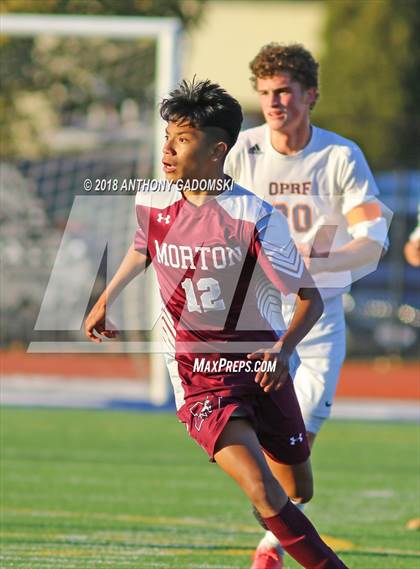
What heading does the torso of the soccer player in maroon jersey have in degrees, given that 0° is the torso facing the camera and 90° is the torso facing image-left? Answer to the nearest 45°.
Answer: approximately 45°

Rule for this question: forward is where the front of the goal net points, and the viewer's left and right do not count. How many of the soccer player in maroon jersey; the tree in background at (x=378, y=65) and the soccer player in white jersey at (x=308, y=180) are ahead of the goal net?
2

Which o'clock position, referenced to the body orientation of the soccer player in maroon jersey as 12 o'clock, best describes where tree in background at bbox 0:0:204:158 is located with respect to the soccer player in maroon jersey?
The tree in background is roughly at 4 o'clock from the soccer player in maroon jersey.

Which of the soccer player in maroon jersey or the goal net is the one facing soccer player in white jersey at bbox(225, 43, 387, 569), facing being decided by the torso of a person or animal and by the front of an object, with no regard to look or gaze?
the goal net

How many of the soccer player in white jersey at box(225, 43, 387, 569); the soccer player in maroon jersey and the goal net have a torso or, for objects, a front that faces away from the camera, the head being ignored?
0

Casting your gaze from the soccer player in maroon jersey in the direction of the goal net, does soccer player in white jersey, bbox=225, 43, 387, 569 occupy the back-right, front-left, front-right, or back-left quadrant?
front-right

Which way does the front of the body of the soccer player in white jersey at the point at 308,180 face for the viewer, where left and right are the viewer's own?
facing the viewer and to the left of the viewer

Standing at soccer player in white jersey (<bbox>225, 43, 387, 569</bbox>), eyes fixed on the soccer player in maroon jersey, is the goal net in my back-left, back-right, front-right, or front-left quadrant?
back-right

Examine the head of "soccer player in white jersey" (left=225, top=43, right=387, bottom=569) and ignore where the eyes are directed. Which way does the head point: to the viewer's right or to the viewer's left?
to the viewer's left

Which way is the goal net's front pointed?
toward the camera

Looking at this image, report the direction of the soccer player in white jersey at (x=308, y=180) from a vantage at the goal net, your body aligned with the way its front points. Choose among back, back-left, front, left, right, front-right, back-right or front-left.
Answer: front

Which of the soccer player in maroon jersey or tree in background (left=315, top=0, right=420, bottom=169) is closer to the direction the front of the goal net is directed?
the soccer player in maroon jersey

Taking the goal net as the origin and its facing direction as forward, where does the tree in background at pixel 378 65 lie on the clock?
The tree in background is roughly at 7 o'clock from the goal net.

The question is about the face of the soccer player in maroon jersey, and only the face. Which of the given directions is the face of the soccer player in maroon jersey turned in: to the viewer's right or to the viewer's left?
to the viewer's left

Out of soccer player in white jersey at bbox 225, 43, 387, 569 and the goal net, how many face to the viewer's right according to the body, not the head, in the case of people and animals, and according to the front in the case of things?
0

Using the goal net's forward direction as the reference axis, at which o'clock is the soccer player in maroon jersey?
The soccer player in maroon jersey is roughly at 12 o'clock from the goal net.
